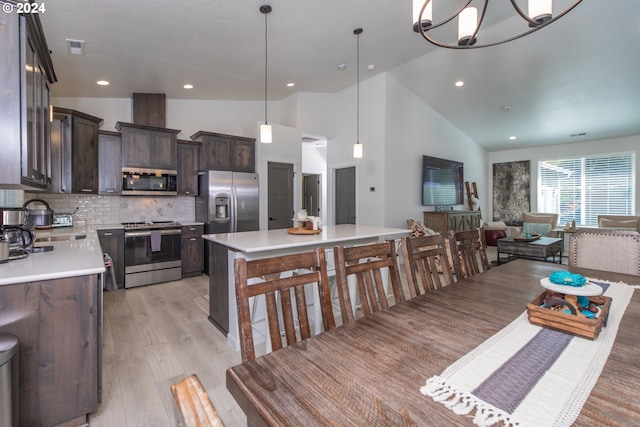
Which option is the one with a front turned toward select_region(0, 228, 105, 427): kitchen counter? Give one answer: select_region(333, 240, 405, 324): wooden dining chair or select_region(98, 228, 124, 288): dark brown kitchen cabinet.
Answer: the dark brown kitchen cabinet

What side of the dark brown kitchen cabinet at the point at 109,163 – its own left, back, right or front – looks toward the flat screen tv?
left

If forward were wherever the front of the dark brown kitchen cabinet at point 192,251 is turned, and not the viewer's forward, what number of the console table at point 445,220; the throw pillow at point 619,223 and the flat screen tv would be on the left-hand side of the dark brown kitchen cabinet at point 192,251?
3

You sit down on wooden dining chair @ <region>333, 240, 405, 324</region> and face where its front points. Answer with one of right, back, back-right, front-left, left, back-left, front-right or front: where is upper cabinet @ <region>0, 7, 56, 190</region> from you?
back-right

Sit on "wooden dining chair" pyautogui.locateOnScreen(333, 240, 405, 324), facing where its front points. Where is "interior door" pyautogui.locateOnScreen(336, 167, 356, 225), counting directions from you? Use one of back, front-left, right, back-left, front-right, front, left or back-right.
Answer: back-left

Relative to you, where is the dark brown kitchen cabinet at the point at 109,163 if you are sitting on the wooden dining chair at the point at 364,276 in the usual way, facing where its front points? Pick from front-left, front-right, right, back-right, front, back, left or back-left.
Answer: back
